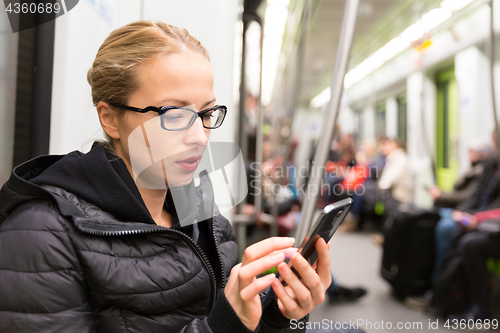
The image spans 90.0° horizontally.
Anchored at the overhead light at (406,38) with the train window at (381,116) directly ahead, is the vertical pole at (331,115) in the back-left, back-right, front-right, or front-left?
back-left

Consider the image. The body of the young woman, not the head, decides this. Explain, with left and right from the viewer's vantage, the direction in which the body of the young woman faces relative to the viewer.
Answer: facing the viewer and to the right of the viewer

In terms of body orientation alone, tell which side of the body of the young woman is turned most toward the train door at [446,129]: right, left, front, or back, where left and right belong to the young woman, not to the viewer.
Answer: left

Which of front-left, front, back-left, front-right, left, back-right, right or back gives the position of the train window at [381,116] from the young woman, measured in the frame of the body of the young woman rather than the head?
left

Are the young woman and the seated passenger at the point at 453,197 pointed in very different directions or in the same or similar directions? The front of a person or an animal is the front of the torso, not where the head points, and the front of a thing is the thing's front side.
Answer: very different directions

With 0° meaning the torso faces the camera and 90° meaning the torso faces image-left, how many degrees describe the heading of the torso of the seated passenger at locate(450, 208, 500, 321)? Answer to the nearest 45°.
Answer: approximately 90°

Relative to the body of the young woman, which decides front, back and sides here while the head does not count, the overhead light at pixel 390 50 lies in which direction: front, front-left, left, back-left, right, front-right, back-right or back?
left

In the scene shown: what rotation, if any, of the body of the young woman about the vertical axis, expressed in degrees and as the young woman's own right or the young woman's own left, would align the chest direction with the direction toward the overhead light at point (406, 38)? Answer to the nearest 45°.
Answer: approximately 90° to the young woman's own left

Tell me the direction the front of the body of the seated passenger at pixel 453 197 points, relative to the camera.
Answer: to the viewer's left

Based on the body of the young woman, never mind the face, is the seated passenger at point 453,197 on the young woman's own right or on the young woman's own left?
on the young woman's own left
